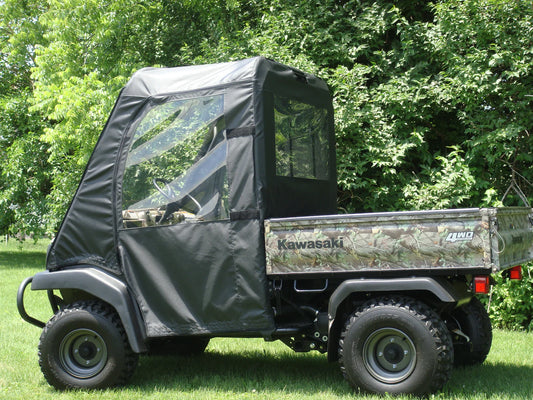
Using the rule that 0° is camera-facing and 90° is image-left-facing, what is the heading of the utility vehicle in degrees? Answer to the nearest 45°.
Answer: approximately 90°

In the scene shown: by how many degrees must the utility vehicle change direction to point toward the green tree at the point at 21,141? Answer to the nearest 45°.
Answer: approximately 45° to its right
